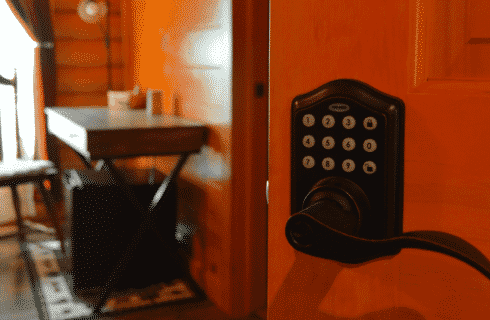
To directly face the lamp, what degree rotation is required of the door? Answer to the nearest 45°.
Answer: approximately 135° to its right

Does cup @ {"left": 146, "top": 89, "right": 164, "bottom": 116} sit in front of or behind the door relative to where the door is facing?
behind

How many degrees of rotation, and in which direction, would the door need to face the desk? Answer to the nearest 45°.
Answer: approximately 135° to its right

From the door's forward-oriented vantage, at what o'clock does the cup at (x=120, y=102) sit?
The cup is roughly at 5 o'clock from the door.

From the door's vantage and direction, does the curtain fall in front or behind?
behind

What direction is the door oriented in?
toward the camera

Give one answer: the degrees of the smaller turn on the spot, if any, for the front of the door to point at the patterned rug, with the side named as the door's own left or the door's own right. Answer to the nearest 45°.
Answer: approximately 135° to the door's own right

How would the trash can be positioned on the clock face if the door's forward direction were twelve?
The trash can is roughly at 5 o'clock from the door.
